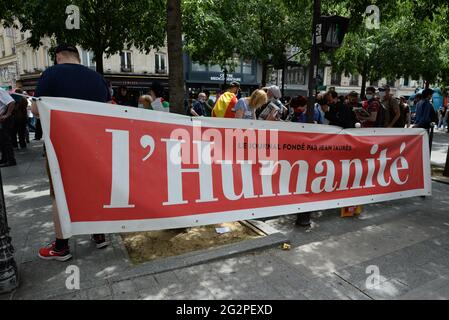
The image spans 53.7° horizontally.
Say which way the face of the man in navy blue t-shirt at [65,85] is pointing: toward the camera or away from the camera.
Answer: away from the camera

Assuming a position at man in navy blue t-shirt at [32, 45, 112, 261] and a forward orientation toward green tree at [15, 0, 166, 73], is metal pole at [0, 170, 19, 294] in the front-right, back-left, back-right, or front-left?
back-left

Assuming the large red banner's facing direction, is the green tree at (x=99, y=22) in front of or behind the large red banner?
behind

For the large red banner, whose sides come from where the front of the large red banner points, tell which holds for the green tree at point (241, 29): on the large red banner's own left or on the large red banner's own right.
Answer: on the large red banner's own left

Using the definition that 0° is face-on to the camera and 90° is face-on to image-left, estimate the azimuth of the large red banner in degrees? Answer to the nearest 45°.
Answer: approximately 315°

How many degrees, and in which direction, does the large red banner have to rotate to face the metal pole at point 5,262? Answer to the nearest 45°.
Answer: approximately 90° to its right
